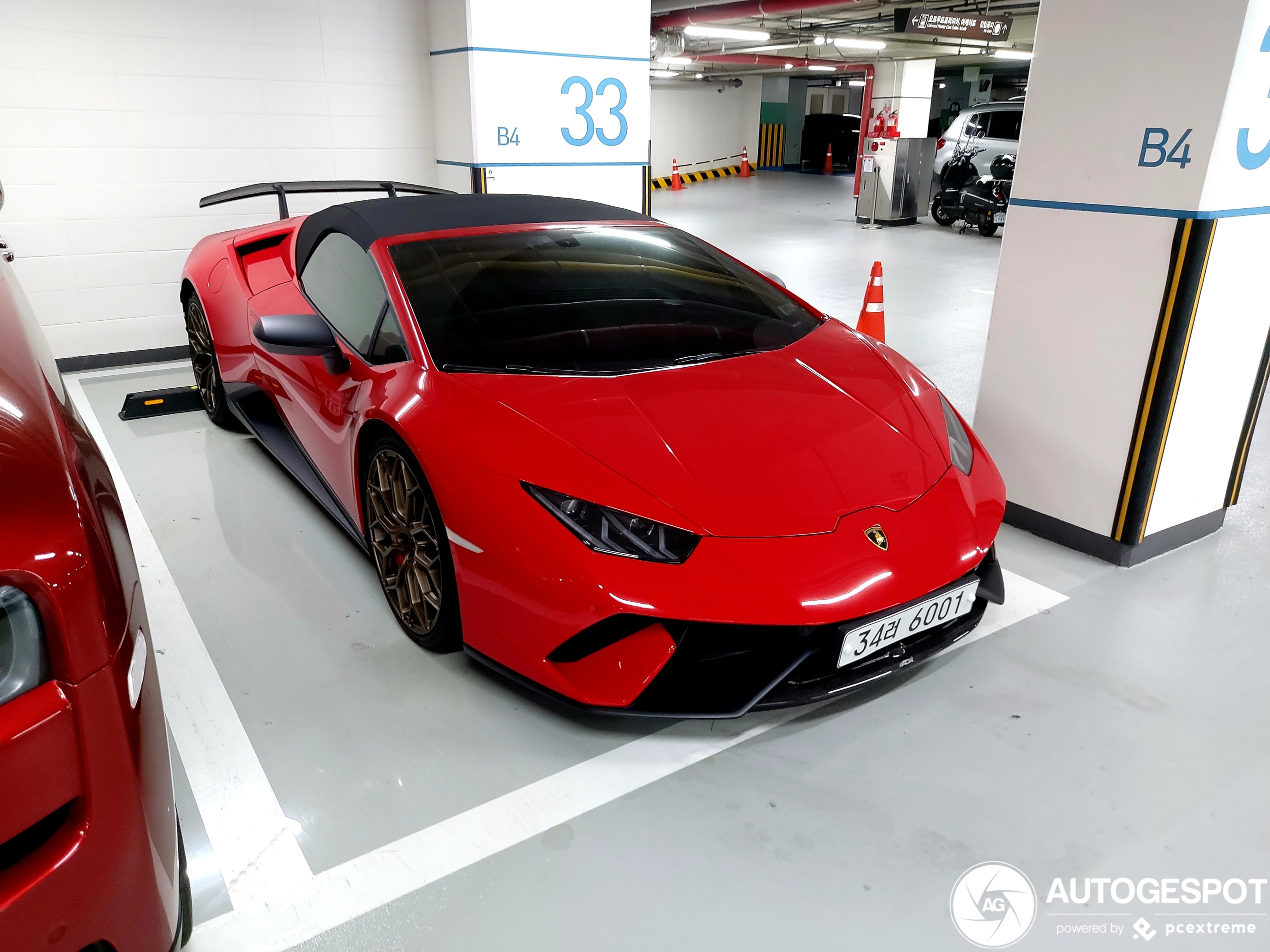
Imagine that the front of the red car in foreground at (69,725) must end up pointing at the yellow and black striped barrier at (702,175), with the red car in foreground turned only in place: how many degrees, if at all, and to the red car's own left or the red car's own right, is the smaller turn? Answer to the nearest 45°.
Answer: approximately 135° to the red car's own left

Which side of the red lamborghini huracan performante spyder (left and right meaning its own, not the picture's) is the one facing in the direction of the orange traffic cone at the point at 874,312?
left

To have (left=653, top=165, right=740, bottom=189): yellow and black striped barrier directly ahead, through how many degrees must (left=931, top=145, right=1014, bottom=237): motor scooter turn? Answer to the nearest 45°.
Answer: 0° — it already faces it

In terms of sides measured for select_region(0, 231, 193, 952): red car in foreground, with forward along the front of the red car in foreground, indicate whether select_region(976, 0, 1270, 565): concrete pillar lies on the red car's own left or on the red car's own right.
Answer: on the red car's own left

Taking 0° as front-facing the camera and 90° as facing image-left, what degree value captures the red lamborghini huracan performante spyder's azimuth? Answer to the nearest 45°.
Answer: approximately 315°

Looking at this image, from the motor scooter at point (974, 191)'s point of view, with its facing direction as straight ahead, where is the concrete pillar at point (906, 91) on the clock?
The concrete pillar is roughly at 1 o'clock from the motor scooter.

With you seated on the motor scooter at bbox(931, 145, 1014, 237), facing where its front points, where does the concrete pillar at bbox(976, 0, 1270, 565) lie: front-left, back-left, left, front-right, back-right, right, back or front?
back-left

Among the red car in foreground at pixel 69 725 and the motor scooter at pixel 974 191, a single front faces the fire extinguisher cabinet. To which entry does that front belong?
the motor scooter

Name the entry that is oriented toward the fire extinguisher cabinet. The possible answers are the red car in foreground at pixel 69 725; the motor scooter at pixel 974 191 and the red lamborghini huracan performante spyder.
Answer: the motor scooter
